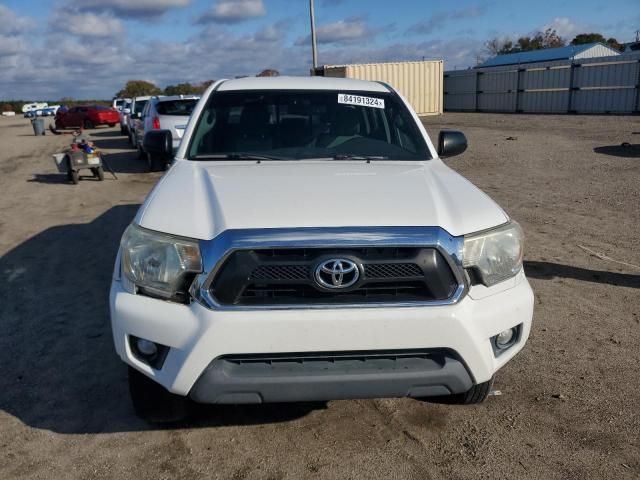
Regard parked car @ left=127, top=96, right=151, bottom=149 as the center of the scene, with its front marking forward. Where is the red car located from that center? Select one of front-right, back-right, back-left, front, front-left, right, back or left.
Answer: front

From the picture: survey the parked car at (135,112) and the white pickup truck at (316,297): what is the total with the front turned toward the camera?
1

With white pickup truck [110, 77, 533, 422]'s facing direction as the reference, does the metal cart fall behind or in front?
behind

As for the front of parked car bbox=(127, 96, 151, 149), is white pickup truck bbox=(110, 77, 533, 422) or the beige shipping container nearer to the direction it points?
the beige shipping container

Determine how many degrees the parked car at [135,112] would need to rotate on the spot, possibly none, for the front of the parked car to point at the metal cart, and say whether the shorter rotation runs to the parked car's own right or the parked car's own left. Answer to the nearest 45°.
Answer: approximately 180°

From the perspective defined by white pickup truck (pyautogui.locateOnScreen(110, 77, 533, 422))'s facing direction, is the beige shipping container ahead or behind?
behind

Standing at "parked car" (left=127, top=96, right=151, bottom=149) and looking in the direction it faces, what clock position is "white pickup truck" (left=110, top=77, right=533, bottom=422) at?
The white pickup truck is roughly at 6 o'clock from the parked car.

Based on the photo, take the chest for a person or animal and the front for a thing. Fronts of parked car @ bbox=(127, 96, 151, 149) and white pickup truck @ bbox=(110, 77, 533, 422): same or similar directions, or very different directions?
very different directions

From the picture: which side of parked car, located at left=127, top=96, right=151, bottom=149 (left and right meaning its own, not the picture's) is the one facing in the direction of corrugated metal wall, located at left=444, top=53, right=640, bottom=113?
right

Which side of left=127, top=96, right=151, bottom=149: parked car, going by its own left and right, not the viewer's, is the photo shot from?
back

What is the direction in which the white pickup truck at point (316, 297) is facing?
toward the camera

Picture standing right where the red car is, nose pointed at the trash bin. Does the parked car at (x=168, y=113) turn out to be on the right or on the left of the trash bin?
left
